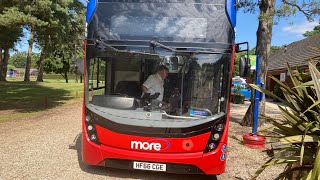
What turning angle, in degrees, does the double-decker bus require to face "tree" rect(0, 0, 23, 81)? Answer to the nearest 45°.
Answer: approximately 135° to its right

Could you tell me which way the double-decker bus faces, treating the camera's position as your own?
facing the viewer

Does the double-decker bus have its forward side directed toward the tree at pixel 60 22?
no

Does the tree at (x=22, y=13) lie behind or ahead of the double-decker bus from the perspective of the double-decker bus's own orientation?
behind

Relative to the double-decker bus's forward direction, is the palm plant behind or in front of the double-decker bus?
in front

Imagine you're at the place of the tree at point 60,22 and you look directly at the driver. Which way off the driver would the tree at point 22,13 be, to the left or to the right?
right

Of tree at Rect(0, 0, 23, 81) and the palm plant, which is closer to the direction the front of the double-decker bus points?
the palm plant
